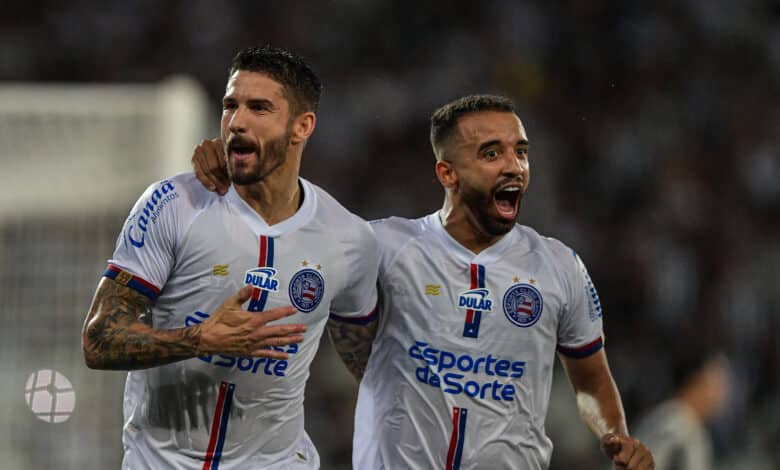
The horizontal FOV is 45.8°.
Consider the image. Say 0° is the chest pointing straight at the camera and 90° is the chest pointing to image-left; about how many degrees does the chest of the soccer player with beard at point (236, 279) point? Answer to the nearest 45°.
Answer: approximately 0°

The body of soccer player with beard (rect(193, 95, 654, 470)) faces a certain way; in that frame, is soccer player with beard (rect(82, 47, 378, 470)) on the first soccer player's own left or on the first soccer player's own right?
on the first soccer player's own right

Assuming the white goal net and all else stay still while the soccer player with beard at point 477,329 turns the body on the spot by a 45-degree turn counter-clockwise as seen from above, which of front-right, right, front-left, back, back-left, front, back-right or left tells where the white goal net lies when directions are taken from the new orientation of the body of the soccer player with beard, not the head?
back

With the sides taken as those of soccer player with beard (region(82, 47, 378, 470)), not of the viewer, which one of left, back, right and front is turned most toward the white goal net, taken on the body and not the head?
back

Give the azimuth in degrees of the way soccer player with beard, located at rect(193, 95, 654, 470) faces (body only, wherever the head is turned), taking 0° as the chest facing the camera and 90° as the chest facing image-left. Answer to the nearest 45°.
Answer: approximately 0°

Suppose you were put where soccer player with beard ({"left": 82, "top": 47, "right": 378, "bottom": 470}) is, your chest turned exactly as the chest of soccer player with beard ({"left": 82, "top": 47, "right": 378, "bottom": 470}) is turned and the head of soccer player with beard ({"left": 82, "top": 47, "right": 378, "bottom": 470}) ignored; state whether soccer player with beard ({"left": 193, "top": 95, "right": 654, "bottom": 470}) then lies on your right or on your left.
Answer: on your left
